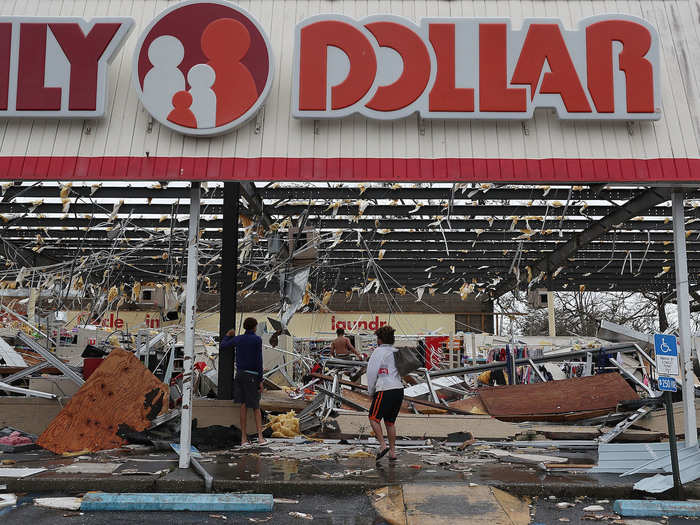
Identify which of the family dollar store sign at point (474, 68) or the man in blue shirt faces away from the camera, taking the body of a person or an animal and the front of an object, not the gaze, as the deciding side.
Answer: the man in blue shirt

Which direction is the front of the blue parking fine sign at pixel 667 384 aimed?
toward the camera

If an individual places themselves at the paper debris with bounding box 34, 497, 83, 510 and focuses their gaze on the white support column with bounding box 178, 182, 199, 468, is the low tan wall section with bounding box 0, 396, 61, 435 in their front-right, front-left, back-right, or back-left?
front-left

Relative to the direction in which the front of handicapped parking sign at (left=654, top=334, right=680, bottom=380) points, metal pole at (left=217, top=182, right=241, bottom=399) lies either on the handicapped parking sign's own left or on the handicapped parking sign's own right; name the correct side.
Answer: on the handicapped parking sign's own right

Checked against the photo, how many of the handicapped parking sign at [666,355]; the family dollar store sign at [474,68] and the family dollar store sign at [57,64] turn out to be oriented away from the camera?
0

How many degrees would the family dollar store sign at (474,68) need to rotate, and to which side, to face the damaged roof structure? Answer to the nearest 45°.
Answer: approximately 180°

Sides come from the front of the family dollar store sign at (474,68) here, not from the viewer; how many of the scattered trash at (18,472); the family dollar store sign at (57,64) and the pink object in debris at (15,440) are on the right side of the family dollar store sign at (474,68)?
3

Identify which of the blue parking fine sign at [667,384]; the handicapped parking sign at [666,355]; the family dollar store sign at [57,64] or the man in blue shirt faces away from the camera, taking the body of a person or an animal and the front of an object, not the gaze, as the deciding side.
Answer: the man in blue shirt

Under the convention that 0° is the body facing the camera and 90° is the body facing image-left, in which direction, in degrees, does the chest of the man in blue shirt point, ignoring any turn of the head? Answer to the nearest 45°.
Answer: approximately 180°

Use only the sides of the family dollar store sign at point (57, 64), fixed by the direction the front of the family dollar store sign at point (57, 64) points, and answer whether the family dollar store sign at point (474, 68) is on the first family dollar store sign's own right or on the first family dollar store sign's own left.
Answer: on the first family dollar store sign's own left

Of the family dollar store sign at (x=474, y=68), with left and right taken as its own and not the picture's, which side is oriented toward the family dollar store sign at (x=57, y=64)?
right

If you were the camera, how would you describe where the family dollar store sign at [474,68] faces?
facing the viewer
